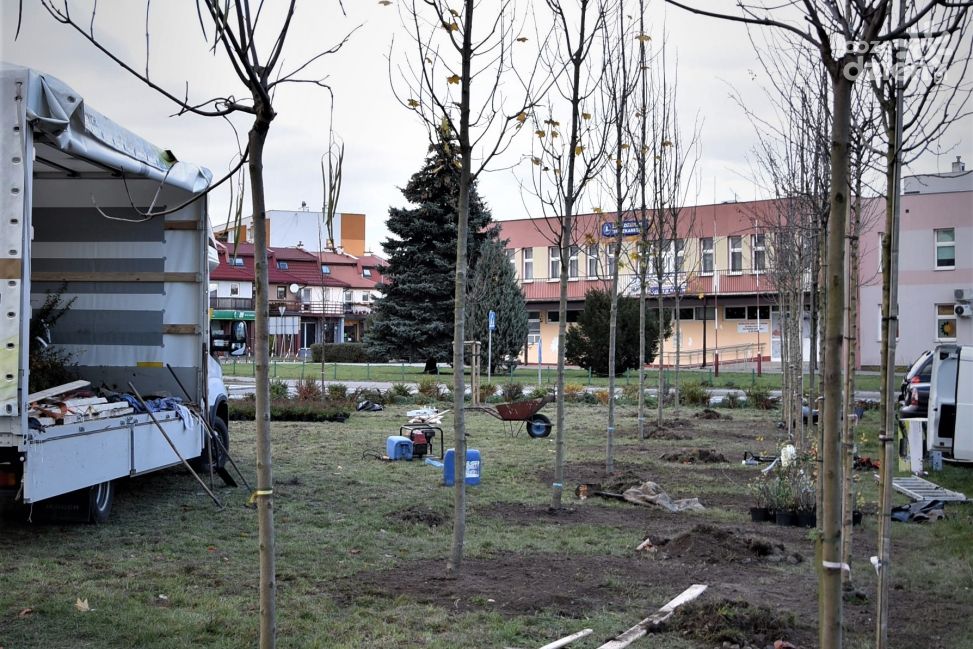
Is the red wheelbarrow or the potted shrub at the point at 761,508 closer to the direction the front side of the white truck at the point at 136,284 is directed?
the red wheelbarrow

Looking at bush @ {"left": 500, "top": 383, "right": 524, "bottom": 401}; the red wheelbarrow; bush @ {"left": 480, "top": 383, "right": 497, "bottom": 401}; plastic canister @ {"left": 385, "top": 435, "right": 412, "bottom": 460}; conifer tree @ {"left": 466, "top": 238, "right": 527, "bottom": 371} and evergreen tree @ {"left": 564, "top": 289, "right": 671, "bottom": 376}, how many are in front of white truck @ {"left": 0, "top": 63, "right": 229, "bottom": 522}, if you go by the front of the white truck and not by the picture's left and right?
6

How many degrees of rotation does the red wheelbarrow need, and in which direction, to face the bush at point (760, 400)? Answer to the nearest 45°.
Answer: approximately 45° to its left

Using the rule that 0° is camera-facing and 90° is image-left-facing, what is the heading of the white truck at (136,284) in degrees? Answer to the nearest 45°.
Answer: approximately 225°

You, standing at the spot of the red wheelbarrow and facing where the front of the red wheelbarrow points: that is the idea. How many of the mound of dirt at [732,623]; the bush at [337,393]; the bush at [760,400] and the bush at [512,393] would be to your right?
1

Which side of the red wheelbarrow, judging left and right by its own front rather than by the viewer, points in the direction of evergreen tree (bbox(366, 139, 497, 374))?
left

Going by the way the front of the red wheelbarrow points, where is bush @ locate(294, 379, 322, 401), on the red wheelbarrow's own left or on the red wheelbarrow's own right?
on the red wheelbarrow's own left

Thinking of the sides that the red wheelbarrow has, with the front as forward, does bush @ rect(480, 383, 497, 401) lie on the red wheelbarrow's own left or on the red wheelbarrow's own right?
on the red wheelbarrow's own left

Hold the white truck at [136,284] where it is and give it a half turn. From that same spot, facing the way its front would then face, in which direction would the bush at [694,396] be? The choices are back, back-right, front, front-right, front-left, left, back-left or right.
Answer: back

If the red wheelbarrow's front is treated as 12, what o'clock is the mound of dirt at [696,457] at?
The mound of dirt is roughly at 2 o'clock from the red wheelbarrow.

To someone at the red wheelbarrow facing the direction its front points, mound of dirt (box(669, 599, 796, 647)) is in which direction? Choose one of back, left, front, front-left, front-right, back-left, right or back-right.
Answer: right

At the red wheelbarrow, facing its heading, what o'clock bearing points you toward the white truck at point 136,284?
The white truck is roughly at 4 o'clock from the red wheelbarrow.

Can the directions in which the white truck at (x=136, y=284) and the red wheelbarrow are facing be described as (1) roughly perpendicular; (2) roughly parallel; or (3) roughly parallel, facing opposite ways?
roughly perpendicular

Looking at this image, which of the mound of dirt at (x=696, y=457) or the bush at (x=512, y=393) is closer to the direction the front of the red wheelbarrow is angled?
the mound of dirt

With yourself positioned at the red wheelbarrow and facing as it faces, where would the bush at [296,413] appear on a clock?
The bush is roughly at 7 o'clock from the red wheelbarrow.

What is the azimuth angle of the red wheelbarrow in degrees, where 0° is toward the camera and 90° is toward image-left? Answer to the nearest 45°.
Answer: approximately 270°

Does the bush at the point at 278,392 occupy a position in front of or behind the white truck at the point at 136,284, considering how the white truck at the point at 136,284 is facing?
in front

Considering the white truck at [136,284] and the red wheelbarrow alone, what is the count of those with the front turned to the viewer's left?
0

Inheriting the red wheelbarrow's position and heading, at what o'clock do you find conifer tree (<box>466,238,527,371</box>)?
The conifer tree is roughly at 9 o'clock from the red wheelbarrow.
